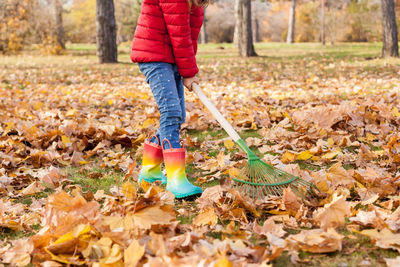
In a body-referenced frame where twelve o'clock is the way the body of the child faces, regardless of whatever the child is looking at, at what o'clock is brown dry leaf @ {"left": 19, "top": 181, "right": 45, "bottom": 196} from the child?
The brown dry leaf is roughly at 6 o'clock from the child.

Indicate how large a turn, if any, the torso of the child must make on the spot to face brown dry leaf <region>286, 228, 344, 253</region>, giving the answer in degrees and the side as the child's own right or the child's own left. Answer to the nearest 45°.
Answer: approximately 45° to the child's own right

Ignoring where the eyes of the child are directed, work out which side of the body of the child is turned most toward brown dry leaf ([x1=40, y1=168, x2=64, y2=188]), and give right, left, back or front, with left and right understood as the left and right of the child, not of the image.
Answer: back

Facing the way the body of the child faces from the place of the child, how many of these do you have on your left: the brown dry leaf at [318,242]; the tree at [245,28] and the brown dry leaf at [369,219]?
1

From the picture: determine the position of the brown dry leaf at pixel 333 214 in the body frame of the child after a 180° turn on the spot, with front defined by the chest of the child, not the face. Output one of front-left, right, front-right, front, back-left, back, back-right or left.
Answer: back-left

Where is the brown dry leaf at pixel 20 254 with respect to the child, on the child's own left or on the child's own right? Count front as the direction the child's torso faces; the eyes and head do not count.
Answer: on the child's own right

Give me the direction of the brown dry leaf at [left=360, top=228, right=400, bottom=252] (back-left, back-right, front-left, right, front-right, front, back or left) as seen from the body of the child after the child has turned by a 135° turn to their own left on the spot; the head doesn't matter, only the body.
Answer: back

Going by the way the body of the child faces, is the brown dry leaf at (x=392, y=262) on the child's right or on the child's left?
on the child's right

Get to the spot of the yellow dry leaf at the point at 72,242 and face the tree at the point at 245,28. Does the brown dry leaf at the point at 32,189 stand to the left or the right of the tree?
left

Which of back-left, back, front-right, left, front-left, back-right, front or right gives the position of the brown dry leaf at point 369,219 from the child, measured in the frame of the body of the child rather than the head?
front-right

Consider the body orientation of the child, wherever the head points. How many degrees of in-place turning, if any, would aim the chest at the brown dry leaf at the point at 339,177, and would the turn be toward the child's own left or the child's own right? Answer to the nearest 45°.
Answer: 0° — they already face it

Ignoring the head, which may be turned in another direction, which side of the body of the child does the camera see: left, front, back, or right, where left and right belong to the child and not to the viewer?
right

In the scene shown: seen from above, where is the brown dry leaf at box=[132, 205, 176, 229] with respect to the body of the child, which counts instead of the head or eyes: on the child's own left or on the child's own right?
on the child's own right
